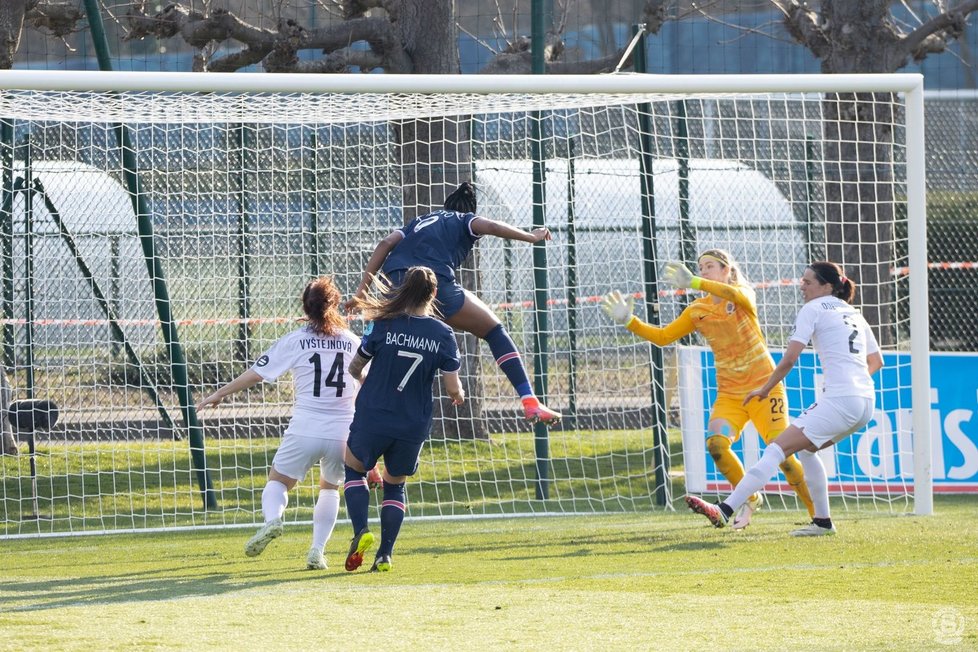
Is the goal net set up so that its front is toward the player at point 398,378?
yes

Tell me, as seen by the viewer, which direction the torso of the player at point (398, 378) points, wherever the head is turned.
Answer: away from the camera

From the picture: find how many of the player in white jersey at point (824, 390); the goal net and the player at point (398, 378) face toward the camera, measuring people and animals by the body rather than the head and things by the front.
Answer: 1

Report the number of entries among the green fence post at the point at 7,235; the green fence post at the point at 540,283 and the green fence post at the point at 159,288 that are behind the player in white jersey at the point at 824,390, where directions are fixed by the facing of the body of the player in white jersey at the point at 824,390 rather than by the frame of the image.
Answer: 0

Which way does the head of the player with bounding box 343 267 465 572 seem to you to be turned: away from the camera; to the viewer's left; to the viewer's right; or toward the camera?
away from the camera

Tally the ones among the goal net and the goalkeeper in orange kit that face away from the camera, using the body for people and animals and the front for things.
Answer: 0

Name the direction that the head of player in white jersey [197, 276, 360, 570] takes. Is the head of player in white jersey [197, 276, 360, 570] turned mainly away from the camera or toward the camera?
away from the camera

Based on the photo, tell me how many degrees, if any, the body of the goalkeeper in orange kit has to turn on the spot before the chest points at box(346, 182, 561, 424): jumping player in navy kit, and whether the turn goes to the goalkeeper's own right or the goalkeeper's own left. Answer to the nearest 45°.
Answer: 0° — they already face them

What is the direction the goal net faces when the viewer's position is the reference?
facing the viewer

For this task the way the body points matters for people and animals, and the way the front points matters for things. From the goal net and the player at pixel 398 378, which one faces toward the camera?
the goal net

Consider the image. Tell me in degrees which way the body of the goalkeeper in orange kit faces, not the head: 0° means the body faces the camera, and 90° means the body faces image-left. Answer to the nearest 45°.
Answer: approximately 45°

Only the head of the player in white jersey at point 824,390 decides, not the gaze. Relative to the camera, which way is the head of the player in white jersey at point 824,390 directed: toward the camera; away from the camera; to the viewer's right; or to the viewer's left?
to the viewer's left

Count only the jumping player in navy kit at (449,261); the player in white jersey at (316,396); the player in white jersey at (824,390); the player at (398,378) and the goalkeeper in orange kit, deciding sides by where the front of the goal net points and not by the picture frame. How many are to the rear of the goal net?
0

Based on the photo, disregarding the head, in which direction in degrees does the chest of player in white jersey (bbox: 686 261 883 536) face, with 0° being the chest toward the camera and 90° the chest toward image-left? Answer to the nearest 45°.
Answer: approximately 135°

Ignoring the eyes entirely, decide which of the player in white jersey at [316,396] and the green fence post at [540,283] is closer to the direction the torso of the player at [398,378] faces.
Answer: the green fence post

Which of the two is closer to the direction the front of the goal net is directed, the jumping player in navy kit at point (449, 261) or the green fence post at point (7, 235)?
the jumping player in navy kit

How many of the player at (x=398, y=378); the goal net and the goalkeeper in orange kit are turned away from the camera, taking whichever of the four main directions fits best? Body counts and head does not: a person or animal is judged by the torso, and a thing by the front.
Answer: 1

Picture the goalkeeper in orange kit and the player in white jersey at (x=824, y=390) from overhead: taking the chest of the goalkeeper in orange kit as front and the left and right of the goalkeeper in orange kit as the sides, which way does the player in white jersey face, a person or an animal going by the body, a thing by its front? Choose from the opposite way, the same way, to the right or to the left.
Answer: to the right

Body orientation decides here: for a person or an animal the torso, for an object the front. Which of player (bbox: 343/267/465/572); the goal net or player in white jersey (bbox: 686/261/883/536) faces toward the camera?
the goal net
